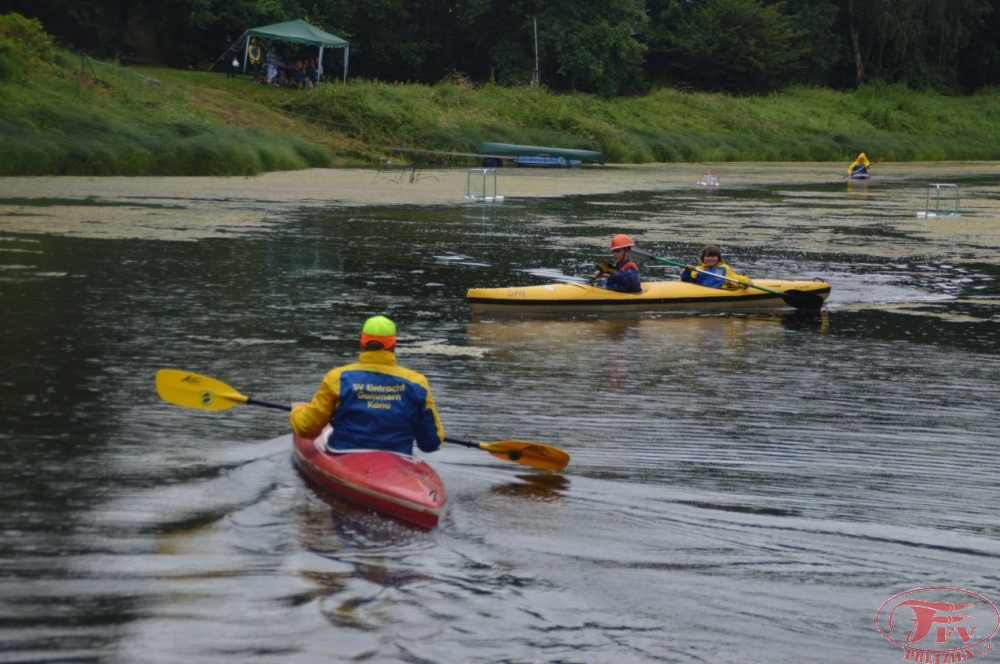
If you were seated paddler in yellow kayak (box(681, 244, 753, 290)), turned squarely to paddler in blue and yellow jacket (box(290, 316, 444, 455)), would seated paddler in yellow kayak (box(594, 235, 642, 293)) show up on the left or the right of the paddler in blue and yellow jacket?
right

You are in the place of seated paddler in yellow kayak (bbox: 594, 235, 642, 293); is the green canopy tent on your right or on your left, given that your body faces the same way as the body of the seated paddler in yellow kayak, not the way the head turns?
on your right

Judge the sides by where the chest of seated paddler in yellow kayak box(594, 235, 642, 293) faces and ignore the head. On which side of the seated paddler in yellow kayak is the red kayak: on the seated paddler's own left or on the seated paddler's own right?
on the seated paddler's own left

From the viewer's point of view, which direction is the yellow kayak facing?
to the viewer's left

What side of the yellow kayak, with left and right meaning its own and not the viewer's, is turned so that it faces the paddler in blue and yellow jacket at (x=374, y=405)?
left

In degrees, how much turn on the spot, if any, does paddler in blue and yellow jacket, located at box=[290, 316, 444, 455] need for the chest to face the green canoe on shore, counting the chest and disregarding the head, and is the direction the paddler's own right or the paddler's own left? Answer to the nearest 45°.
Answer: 0° — they already face it

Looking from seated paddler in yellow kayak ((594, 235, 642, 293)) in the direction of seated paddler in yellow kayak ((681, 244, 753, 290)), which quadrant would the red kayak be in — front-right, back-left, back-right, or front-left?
back-right

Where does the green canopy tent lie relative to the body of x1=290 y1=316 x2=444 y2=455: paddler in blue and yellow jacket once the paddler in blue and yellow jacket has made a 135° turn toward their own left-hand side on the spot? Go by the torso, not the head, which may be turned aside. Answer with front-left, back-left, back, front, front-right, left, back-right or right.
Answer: back-right

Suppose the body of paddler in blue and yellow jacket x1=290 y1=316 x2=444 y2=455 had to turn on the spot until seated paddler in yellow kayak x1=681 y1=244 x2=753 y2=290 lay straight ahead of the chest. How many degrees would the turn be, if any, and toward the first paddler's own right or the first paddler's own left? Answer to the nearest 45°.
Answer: approximately 45° to the first paddler's own right

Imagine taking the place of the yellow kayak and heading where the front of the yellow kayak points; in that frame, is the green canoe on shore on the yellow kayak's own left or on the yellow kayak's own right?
on the yellow kayak's own right

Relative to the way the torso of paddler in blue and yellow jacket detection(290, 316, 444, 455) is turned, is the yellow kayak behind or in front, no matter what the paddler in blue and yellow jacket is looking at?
in front

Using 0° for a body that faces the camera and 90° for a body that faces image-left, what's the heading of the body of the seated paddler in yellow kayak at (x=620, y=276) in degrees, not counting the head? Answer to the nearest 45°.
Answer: approximately 90°

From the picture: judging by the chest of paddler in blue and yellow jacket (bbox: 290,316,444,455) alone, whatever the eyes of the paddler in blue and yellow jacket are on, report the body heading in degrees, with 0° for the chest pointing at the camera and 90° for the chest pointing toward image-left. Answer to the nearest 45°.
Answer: approximately 180°

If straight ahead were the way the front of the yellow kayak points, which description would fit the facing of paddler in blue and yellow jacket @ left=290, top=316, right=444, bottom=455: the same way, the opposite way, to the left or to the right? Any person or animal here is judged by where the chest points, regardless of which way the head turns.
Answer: to the right

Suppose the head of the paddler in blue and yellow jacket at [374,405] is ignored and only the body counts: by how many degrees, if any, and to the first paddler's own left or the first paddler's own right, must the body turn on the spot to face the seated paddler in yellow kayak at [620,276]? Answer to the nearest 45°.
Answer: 0° — they already face them

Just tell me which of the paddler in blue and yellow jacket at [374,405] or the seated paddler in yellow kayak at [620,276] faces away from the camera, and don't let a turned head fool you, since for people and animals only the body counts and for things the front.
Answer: the paddler in blue and yellow jacket
